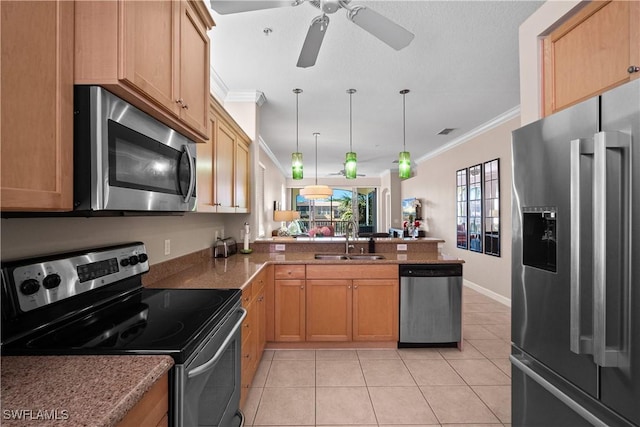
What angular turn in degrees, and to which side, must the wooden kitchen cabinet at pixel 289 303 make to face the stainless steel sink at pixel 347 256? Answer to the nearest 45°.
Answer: approximately 135° to its left

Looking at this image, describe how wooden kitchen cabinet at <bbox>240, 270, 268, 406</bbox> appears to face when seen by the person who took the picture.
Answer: facing to the right of the viewer

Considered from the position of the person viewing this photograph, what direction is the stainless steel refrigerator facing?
facing the viewer and to the left of the viewer

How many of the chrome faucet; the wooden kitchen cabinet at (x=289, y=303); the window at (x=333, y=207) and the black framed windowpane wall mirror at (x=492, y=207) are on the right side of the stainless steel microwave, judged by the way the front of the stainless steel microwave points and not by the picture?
0

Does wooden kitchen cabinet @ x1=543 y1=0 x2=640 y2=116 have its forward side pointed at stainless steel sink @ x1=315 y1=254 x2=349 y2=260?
no

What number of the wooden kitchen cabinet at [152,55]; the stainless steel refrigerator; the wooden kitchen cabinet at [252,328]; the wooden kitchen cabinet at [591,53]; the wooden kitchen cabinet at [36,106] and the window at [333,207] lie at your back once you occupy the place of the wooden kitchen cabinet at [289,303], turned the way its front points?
1

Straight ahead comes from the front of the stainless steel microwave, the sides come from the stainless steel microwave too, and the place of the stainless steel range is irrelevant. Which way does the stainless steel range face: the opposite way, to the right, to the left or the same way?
the same way

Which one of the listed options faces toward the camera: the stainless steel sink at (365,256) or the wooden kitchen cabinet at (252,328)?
the stainless steel sink

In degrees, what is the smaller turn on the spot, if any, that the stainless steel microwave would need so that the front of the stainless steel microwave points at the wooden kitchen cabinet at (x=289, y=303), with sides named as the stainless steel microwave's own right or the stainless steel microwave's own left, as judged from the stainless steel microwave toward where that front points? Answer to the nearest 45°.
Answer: approximately 90° to the stainless steel microwave's own left

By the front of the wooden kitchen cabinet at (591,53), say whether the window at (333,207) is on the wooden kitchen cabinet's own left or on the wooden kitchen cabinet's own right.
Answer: on the wooden kitchen cabinet's own right

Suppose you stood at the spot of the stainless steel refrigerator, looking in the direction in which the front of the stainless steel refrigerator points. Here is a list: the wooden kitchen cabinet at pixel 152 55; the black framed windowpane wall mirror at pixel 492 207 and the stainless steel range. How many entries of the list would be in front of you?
2

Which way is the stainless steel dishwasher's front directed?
toward the camera

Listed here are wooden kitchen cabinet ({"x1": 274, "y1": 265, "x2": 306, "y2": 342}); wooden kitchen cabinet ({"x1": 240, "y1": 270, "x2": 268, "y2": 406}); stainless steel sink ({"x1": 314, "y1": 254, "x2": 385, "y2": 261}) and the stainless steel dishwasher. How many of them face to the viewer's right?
1

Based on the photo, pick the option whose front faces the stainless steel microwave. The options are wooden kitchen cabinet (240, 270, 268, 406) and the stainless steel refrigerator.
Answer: the stainless steel refrigerator

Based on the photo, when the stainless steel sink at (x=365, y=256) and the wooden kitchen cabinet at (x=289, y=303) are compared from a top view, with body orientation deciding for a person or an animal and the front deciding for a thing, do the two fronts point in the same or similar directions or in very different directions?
same or similar directions

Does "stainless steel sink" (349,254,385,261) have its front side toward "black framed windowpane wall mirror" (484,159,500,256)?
no

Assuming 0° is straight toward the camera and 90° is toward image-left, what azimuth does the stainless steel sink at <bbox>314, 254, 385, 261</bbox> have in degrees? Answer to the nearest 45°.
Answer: approximately 0°

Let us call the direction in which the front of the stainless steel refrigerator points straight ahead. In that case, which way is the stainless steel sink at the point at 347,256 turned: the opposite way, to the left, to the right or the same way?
to the left

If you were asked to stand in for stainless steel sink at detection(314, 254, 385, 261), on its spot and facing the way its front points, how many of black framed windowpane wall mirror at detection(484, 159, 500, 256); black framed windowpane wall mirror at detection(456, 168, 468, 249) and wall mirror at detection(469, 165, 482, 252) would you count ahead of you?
0

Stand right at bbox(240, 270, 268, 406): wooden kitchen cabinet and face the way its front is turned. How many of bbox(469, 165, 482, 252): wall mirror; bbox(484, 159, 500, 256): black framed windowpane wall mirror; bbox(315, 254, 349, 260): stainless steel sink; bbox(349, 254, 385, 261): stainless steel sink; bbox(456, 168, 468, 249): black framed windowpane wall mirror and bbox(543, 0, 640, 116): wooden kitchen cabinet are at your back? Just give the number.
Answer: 0

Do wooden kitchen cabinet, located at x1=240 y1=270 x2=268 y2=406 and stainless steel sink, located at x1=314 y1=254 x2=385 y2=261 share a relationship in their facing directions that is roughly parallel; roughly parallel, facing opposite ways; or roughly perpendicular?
roughly perpendicular

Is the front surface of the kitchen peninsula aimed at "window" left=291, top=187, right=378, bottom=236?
no
